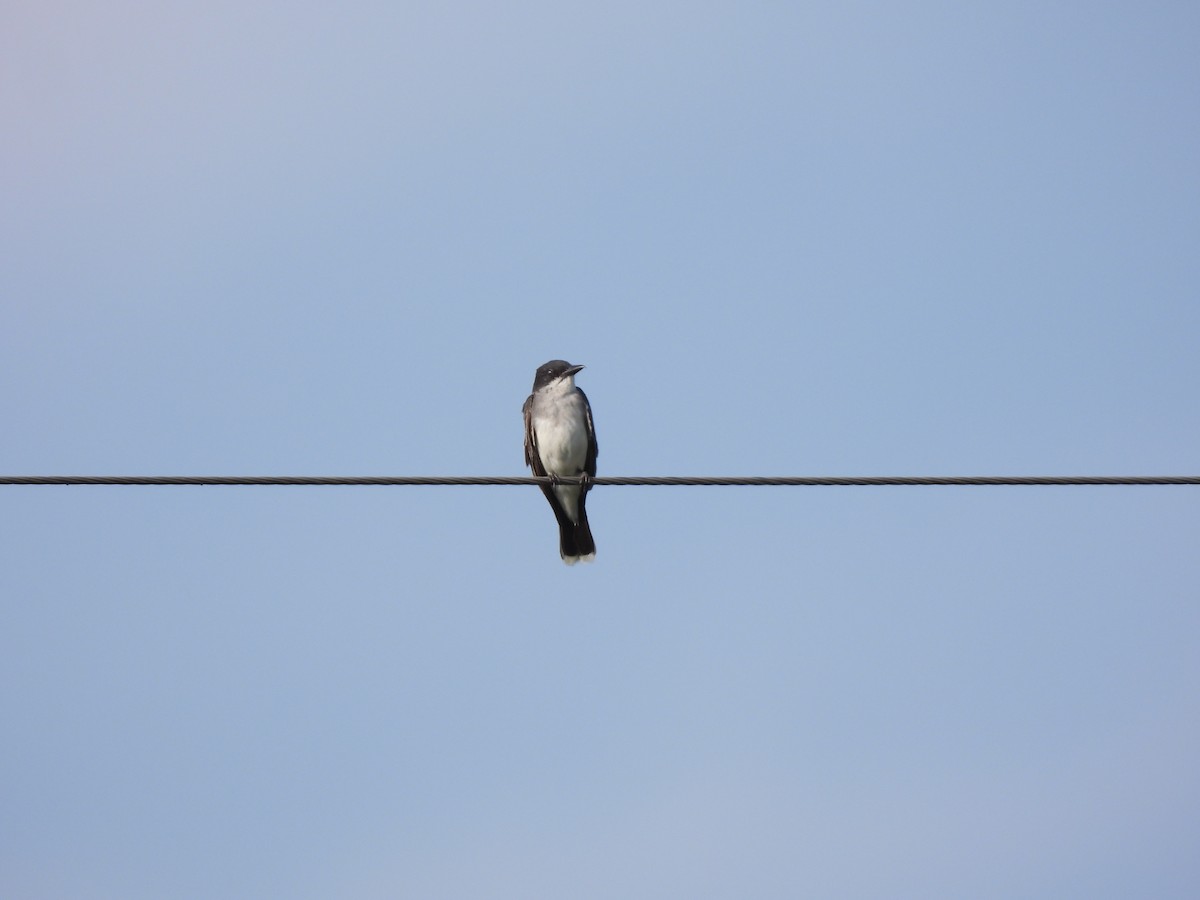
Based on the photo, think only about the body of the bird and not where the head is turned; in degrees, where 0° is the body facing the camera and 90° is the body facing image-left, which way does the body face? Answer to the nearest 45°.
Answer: approximately 0°
